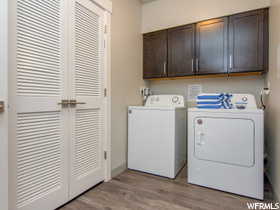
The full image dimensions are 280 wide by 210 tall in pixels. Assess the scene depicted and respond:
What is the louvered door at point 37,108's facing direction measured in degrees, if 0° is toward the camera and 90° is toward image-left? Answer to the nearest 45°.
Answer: approximately 315°

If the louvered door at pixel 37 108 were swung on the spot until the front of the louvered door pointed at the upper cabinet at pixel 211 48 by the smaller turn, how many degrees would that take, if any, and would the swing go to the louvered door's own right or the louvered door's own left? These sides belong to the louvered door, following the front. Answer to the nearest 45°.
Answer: approximately 45° to the louvered door's own left

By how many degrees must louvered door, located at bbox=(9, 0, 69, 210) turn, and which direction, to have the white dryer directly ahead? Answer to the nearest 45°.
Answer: approximately 45° to its left

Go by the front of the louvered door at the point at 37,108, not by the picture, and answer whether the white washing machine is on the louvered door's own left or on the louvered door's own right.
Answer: on the louvered door's own left

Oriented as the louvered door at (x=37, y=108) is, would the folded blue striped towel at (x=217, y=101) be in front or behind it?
in front
